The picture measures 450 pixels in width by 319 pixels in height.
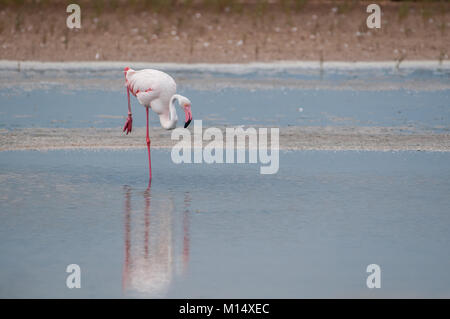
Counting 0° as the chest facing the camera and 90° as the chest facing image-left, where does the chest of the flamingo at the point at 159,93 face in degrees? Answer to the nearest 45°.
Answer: approximately 270°
